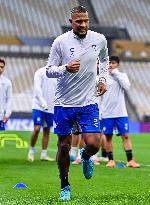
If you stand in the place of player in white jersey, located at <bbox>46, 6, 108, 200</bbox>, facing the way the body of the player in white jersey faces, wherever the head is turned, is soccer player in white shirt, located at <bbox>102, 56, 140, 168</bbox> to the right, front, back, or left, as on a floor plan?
back

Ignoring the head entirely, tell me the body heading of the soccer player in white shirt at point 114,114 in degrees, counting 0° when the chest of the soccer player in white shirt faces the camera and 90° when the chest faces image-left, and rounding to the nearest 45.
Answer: approximately 0°

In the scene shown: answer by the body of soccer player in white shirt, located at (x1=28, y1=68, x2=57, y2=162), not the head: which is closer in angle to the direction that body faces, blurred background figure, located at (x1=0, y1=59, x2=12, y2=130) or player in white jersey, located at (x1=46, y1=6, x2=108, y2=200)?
the player in white jersey

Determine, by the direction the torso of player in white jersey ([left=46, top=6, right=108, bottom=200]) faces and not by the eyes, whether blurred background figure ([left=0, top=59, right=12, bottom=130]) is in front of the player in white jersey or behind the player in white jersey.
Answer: behind

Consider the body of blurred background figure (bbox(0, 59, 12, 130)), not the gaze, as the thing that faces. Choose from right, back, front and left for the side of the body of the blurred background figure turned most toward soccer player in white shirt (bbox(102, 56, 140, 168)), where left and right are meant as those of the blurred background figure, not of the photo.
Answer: left

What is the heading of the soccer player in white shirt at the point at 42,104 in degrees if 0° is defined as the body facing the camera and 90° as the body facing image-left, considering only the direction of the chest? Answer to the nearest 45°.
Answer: approximately 315°

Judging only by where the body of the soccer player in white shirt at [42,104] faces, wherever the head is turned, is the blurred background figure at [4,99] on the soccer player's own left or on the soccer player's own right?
on the soccer player's own right

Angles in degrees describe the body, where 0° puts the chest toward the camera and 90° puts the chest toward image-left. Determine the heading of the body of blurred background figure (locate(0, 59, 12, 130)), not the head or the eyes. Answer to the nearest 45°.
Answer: approximately 0°
